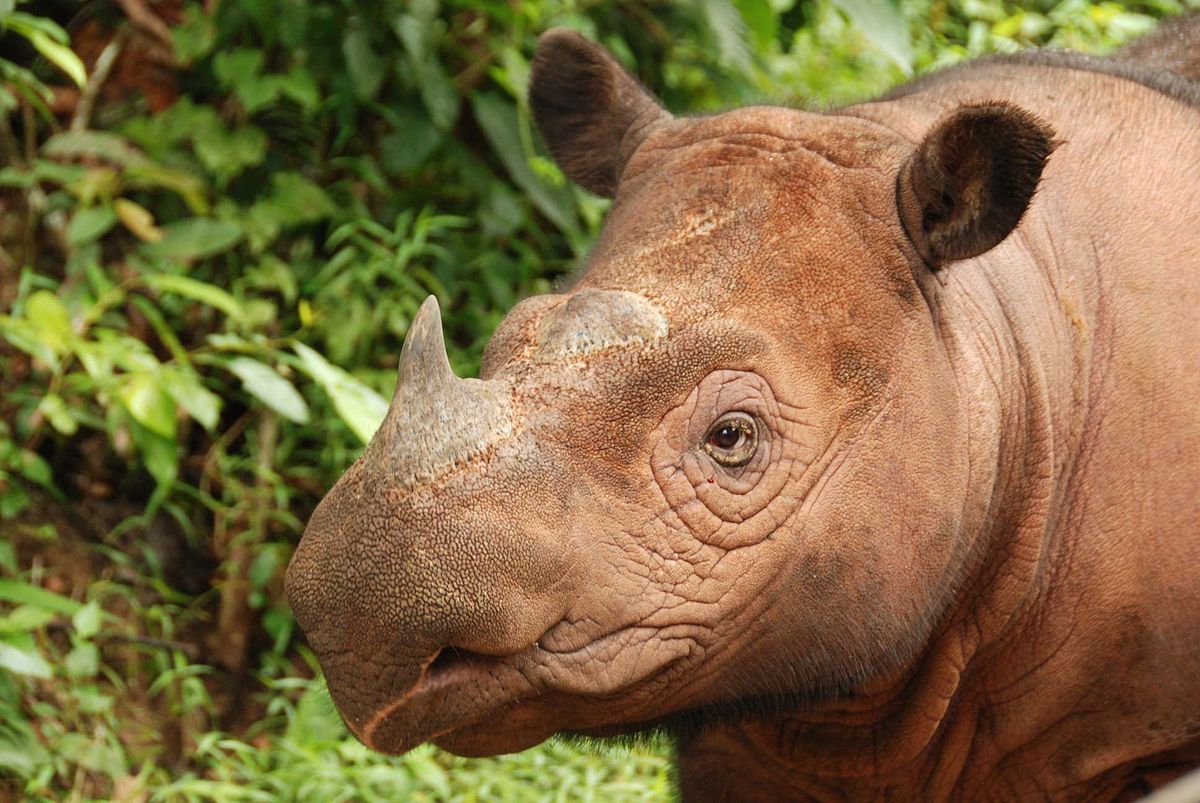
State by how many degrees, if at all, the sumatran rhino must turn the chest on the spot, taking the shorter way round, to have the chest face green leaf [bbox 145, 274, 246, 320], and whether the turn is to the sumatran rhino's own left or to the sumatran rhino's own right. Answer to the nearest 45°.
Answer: approximately 90° to the sumatran rhino's own right

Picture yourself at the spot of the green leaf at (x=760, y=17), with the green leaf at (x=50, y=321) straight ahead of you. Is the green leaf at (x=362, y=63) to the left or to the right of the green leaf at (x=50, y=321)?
right

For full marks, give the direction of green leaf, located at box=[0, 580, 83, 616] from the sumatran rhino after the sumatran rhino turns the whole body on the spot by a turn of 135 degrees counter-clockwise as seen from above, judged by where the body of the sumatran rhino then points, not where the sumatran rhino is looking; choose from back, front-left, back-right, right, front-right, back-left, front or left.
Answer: back

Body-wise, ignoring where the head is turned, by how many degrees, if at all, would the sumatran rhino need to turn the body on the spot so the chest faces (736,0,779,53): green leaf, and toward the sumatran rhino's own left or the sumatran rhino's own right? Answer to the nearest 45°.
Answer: approximately 135° to the sumatran rhino's own right

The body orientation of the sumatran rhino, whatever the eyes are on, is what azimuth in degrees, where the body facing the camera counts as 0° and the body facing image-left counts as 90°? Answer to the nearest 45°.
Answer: approximately 45°

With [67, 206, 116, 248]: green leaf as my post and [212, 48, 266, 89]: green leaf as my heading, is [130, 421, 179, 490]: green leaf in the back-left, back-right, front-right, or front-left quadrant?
back-right

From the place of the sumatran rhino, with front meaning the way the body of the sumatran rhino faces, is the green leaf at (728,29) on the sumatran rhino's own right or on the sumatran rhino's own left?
on the sumatran rhino's own right

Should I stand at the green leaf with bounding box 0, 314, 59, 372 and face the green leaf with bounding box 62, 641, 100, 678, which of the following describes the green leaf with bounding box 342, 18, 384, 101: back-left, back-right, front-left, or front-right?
back-left

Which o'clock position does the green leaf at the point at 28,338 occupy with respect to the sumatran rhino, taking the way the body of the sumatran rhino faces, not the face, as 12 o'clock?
The green leaf is roughly at 2 o'clock from the sumatran rhino.

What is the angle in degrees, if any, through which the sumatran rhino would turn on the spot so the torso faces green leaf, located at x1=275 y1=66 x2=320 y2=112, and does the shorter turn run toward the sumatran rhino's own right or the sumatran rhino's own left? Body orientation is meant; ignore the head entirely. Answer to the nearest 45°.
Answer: approximately 90° to the sumatran rhino's own right
